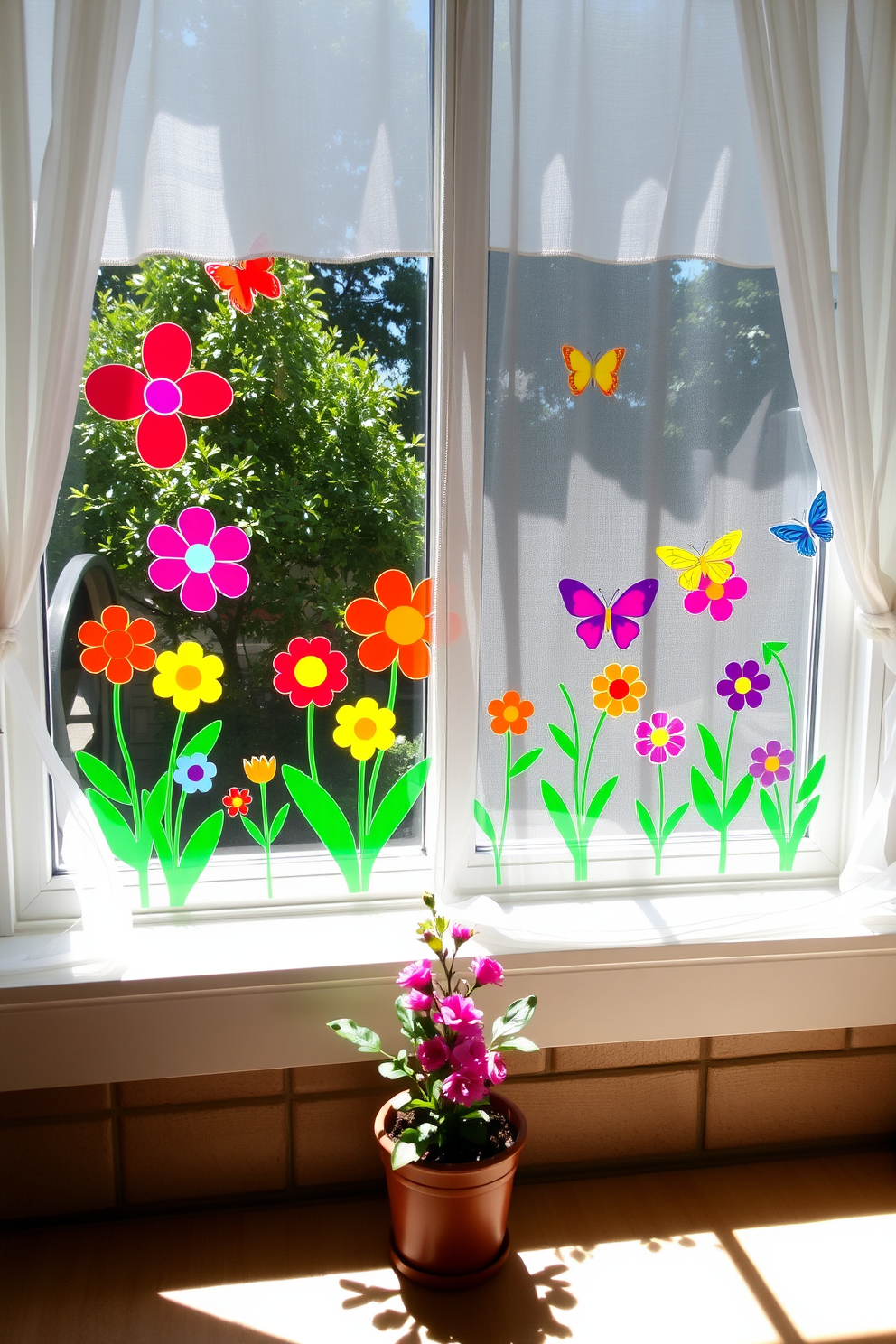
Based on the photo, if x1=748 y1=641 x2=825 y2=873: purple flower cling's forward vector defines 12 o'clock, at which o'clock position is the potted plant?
The potted plant is roughly at 1 o'clock from the purple flower cling.

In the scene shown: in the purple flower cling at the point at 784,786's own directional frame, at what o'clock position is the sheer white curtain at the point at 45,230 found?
The sheer white curtain is roughly at 2 o'clock from the purple flower cling.

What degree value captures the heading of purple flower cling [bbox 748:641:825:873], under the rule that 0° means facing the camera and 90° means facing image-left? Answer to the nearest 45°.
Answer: approximately 0°

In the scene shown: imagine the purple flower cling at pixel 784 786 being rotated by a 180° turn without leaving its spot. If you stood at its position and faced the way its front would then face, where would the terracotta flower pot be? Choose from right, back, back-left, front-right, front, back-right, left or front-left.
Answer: back-left
